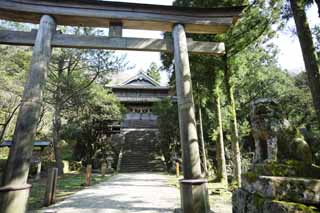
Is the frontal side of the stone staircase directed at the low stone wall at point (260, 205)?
yes

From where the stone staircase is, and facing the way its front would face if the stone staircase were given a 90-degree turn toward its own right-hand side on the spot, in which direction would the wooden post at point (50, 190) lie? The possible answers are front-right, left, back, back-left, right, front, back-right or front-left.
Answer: left

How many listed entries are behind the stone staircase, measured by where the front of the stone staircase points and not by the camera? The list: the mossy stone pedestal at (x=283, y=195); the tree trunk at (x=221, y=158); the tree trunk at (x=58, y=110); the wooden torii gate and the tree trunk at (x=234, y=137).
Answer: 0

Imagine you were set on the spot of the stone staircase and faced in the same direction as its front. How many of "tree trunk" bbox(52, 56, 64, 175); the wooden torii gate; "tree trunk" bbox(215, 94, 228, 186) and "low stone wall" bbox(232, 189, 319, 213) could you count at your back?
0

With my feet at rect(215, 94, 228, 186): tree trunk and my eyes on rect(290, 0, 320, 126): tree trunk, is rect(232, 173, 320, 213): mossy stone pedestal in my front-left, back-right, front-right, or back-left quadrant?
front-right

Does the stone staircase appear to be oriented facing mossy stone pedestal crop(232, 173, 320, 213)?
yes

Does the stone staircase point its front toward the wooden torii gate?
yes

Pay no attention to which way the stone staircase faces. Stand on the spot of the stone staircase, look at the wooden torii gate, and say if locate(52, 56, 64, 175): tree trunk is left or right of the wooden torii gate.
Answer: right

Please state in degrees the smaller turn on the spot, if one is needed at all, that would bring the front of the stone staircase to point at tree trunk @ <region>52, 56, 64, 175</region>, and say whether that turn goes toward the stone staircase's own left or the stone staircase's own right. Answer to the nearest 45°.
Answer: approximately 45° to the stone staircase's own right

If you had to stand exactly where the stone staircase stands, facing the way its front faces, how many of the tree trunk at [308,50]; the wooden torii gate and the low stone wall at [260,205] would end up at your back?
0

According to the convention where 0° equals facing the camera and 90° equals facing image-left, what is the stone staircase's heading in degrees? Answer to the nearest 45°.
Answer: approximately 0°

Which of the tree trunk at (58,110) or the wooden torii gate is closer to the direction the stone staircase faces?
the wooden torii gate

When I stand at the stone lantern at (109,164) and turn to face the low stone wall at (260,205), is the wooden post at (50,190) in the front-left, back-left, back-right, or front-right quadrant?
front-right

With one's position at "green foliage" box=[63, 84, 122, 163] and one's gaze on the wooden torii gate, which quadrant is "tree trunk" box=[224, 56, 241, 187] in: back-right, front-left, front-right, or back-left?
front-left

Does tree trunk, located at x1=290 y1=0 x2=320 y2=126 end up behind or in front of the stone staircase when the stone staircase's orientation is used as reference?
in front
